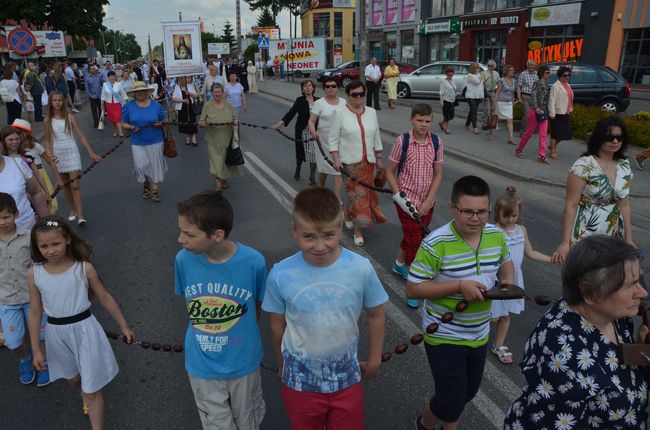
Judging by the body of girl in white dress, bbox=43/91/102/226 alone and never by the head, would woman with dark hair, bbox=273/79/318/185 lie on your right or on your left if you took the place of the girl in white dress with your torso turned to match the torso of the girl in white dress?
on your left

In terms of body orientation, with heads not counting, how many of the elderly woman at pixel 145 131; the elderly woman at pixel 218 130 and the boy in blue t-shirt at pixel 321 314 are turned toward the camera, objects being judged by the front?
3

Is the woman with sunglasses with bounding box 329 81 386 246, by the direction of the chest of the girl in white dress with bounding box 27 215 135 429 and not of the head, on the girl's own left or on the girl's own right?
on the girl's own left

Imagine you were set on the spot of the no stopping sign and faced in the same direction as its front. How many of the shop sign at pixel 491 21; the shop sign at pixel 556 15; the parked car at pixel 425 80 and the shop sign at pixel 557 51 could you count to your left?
4

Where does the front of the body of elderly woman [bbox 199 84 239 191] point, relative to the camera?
toward the camera

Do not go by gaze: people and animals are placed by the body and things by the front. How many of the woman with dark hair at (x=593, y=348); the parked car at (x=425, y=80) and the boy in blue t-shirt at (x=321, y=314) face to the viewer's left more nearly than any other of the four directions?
1

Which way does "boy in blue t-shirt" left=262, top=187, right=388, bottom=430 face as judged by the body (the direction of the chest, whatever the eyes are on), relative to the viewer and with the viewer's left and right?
facing the viewer

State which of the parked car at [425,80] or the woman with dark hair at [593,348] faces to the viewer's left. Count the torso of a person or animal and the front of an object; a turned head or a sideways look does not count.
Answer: the parked car

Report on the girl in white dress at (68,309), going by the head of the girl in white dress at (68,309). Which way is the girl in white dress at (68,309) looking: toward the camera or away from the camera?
toward the camera

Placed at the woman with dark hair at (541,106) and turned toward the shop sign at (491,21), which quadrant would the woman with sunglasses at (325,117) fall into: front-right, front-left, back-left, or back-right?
back-left

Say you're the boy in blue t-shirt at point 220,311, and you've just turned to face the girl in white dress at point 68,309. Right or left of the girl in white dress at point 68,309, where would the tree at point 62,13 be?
right

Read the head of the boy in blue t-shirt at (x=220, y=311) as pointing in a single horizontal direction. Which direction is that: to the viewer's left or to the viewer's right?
to the viewer's left

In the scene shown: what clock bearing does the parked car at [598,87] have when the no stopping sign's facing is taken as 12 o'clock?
The parked car is roughly at 10 o'clock from the no stopping sign.

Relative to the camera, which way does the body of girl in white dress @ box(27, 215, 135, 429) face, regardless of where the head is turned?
toward the camera

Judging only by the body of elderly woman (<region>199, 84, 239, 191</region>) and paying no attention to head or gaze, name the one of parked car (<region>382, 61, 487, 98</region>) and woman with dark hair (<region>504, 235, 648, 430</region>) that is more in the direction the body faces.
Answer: the woman with dark hair
